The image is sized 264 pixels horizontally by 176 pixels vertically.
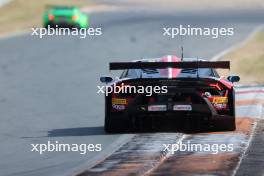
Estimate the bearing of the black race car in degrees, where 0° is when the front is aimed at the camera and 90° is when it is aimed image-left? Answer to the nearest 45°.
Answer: approximately 180°
